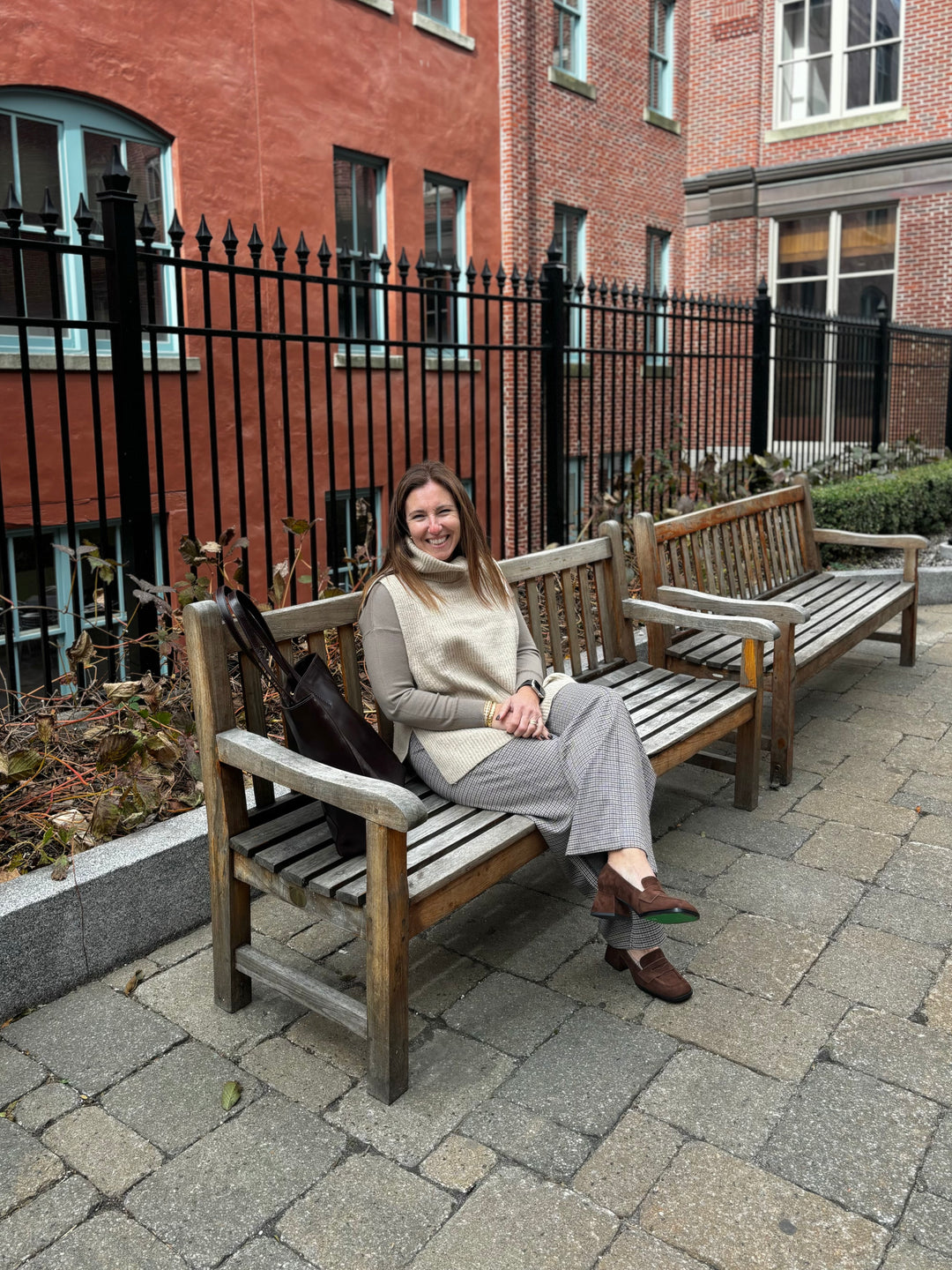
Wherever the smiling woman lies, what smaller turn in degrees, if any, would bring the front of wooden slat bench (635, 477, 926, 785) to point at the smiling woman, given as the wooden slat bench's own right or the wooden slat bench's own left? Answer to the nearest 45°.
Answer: approximately 45° to the wooden slat bench's own right

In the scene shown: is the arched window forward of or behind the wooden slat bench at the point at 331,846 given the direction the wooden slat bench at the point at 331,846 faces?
behind

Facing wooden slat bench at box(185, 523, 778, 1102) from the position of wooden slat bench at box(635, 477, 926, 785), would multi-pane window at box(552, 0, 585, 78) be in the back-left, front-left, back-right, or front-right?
back-right

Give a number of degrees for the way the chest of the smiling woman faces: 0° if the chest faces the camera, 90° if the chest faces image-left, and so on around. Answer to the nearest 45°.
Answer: approximately 315°

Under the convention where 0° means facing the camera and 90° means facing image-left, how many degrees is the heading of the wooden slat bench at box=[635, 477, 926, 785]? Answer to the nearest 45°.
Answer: approximately 315°

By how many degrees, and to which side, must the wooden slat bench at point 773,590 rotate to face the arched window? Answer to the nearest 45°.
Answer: approximately 180°

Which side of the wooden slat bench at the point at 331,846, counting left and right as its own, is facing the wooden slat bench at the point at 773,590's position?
left

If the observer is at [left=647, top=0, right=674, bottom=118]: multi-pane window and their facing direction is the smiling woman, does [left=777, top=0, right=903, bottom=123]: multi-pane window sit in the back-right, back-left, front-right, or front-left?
back-left

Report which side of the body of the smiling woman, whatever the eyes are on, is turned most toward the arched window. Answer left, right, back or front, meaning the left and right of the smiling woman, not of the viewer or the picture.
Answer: back
